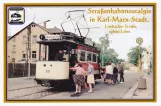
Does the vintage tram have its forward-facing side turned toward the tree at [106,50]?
no

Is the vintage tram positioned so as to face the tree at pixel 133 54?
no

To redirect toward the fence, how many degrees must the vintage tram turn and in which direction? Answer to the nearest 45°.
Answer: approximately 45° to its right

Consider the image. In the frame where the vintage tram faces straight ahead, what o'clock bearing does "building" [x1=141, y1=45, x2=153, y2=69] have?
The building is roughly at 6 o'clock from the vintage tram.

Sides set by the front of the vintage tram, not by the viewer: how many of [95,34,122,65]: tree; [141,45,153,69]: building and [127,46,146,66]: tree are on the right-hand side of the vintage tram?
0

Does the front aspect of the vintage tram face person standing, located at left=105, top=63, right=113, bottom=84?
no
